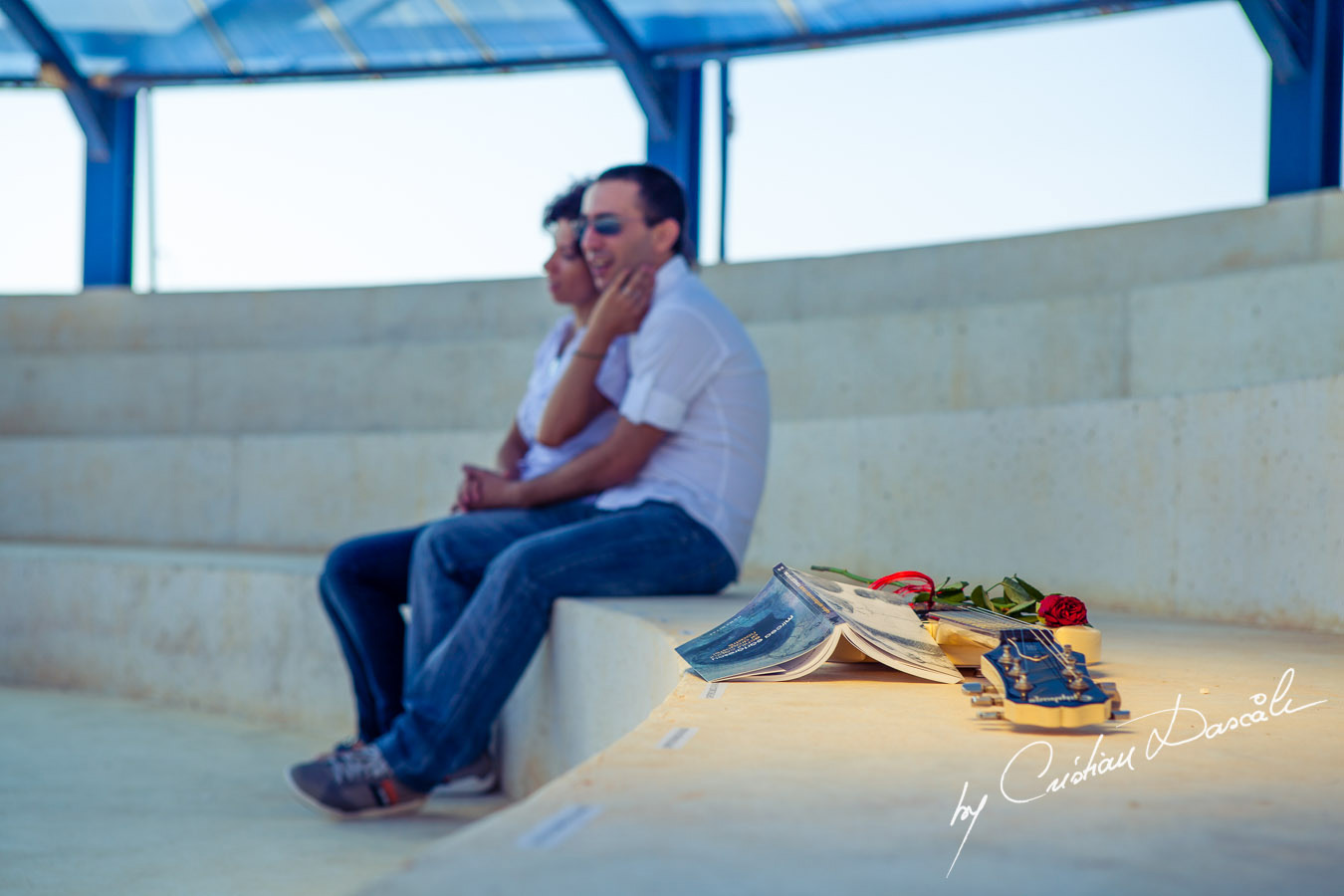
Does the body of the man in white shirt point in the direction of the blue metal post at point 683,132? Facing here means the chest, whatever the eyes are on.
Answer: no

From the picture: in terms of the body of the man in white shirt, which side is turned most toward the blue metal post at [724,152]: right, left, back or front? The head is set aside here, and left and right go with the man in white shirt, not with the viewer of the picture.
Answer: right

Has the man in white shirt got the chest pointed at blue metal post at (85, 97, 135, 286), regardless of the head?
no

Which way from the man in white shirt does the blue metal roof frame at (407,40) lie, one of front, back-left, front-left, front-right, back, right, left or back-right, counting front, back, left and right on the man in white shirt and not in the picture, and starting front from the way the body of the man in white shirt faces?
right

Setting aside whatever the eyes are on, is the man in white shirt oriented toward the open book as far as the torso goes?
no

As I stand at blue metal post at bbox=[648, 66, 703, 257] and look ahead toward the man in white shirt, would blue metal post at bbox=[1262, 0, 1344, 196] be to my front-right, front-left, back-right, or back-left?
front-left

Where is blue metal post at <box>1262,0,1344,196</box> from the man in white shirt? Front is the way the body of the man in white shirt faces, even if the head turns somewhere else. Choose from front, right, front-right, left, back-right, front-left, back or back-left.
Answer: back-right

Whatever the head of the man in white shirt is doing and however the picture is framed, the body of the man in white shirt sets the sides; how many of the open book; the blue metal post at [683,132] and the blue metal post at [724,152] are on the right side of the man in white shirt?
2

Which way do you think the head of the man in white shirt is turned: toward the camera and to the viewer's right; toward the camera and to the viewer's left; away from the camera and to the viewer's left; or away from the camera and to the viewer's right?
toward the camera and to the viewer's left

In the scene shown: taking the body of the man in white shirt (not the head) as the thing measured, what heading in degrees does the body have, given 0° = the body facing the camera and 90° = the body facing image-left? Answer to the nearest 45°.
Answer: approximately 90°
